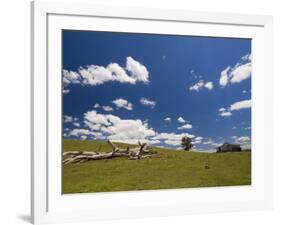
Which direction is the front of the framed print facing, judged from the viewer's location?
facing the viewer and to the right of the viewer
